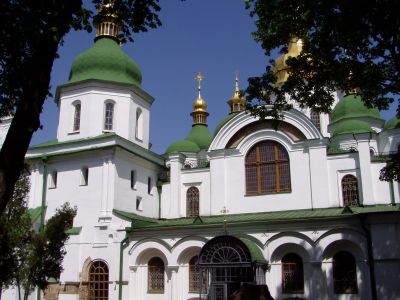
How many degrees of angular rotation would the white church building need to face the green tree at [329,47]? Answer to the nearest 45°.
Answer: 0° — it already faces it

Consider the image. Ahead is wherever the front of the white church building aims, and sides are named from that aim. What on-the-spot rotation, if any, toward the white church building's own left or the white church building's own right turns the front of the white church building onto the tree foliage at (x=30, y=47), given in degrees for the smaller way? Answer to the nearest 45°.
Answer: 0° — it already faces it

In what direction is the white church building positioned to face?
toward the camera

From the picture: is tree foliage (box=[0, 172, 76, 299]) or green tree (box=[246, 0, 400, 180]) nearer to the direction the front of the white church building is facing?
the green tree

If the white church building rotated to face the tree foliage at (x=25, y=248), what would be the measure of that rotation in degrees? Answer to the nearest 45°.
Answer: approximately 45° to its right
